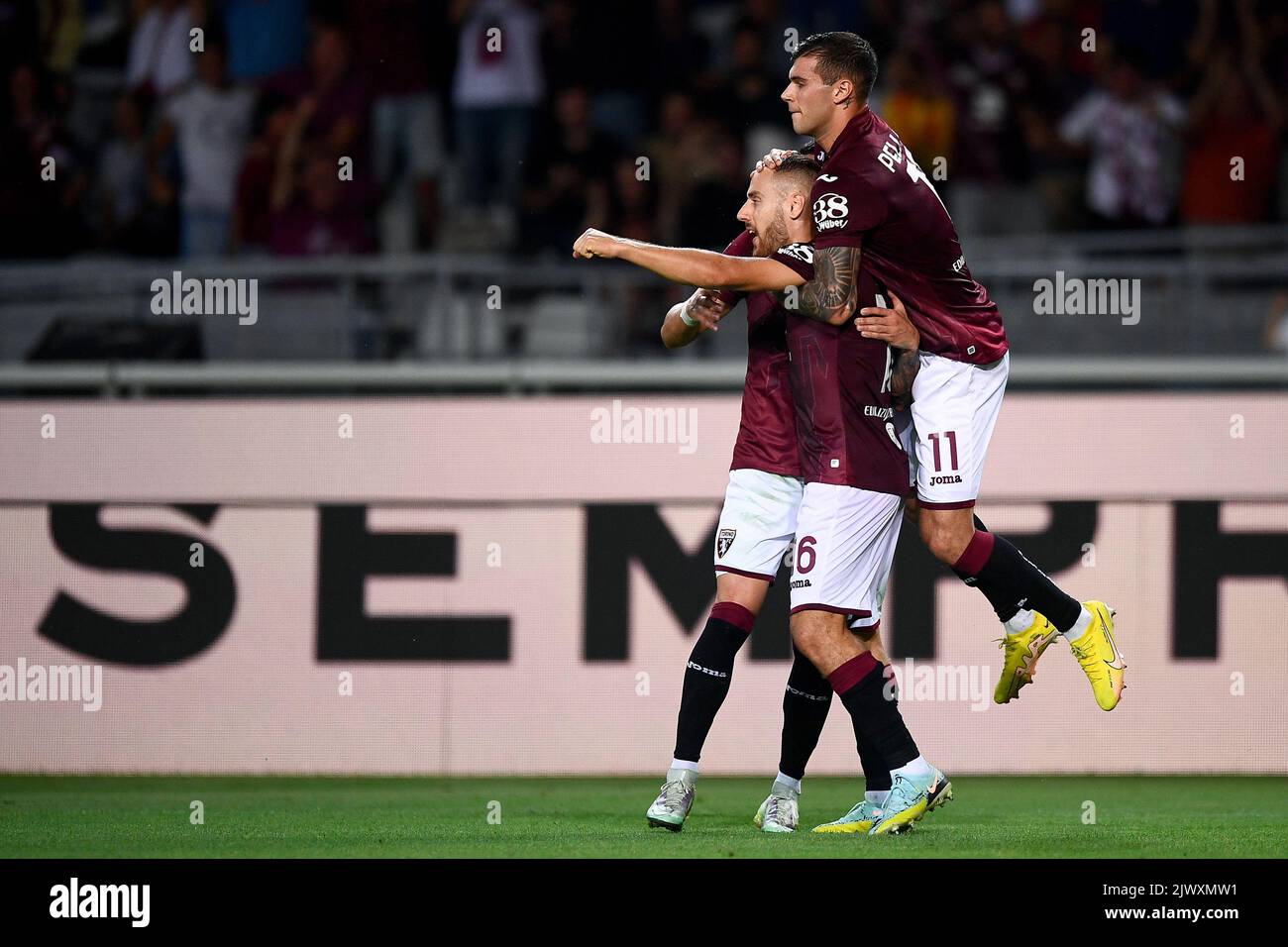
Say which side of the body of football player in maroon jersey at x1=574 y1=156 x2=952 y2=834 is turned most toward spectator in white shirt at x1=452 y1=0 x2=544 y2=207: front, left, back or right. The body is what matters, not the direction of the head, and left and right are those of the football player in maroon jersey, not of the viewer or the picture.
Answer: right

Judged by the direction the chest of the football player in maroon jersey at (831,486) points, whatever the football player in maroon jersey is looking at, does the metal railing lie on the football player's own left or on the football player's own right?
on the football player's own right

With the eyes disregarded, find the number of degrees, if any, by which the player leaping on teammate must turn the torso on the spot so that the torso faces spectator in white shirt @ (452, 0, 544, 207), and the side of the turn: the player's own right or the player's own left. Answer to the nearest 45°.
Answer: approximately 45° to the player's own right

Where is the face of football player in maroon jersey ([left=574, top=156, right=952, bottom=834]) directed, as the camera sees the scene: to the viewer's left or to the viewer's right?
to the viewer's left

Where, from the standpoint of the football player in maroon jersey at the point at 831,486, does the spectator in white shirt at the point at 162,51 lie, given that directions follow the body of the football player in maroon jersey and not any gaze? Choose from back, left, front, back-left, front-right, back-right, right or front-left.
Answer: front-right

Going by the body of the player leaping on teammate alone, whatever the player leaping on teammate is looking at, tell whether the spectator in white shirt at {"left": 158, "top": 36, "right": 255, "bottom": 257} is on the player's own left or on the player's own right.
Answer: on the player's own right

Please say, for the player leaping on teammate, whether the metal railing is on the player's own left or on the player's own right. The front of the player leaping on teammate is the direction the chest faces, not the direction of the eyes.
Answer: on the player's own right

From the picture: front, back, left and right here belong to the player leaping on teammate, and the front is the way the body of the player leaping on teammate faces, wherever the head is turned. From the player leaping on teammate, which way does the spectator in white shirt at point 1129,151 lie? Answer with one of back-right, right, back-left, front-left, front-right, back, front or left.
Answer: right

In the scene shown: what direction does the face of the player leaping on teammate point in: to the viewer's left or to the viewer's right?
to the viewer's left

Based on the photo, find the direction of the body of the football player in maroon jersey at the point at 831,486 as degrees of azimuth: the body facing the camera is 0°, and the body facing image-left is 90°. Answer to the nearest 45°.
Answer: approximately 90°

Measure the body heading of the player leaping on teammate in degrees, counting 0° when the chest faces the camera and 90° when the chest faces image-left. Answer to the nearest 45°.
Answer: approximately 90°
